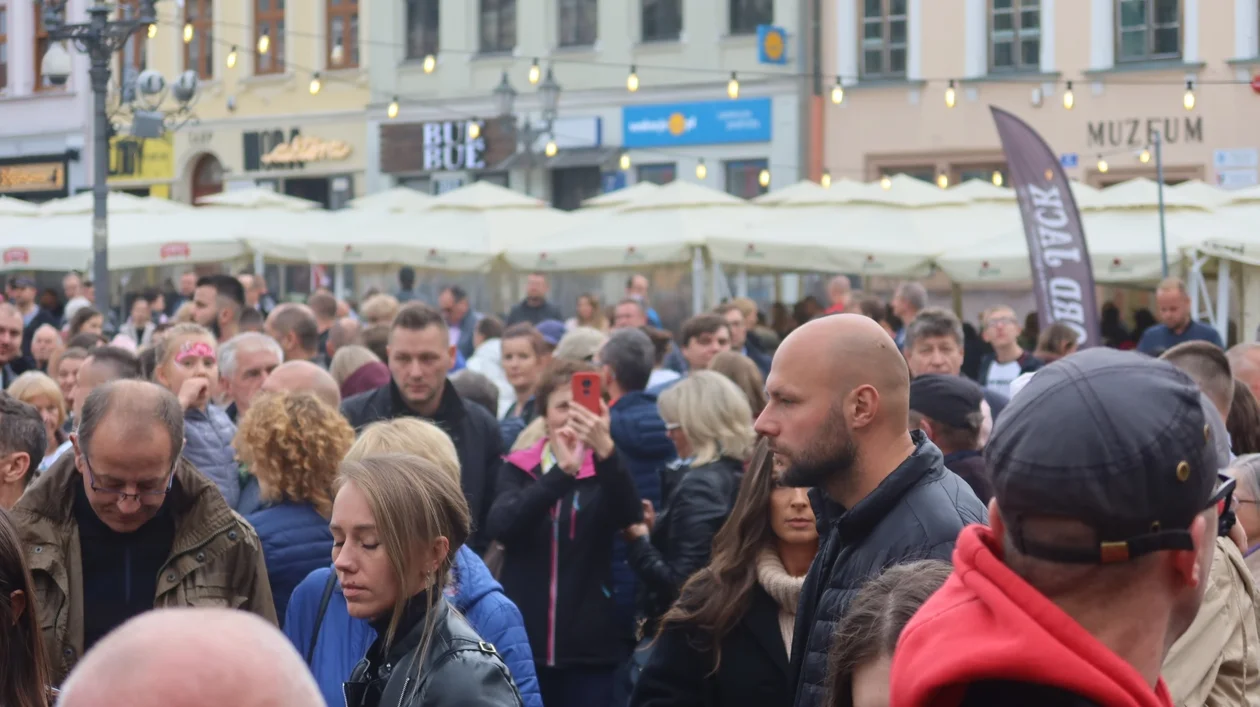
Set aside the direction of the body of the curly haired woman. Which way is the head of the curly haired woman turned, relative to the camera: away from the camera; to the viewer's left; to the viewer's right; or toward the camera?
away from the camera

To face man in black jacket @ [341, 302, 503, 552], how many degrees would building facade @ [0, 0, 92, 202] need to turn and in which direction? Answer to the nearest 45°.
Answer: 0° — it already faces them

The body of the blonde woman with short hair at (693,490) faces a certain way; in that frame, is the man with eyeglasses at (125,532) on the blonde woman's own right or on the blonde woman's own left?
on the blonde woman's own left

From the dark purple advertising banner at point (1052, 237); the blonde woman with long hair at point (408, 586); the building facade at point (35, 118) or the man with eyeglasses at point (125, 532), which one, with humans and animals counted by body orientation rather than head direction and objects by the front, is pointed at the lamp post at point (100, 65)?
the building facade

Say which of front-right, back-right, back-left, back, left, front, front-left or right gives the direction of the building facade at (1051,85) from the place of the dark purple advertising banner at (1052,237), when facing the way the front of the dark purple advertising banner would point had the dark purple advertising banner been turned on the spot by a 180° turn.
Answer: front

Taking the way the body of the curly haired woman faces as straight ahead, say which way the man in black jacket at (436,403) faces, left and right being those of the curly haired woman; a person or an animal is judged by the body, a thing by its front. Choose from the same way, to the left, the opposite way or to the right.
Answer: the opposite way
